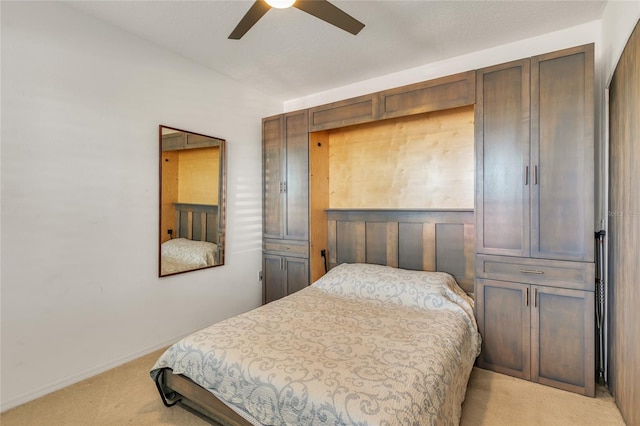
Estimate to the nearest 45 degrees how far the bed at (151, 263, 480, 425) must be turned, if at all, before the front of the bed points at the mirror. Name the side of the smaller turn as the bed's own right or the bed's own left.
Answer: approximately 90° to the bed's own right

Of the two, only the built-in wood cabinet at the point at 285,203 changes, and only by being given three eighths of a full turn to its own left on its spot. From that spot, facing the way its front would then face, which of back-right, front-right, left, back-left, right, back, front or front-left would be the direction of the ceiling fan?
right

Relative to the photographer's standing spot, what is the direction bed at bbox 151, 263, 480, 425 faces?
facing the viewer and to the left of the viewer

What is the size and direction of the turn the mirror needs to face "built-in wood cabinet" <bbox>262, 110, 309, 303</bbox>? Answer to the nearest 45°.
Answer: approximately 45° to its left

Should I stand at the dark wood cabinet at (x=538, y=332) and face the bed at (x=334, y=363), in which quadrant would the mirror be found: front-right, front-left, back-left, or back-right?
front-right

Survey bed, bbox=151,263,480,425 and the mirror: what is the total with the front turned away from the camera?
0

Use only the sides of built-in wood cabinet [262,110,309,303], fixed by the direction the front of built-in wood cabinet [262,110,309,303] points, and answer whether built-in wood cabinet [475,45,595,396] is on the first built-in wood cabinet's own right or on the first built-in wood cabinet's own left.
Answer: on the first built-in wood cabinet's own left

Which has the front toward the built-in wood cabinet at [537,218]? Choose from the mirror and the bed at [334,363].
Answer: the mirror

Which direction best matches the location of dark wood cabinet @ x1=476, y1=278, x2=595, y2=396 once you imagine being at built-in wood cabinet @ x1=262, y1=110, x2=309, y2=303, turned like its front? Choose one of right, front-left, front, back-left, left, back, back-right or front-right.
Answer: left

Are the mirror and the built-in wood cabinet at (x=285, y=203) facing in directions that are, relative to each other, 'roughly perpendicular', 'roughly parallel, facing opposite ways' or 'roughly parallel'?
roughly perpendicular

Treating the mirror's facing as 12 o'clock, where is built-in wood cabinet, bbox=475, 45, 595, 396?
The built-in wood cabinet is roughly at 12 o'clock from the mirror.

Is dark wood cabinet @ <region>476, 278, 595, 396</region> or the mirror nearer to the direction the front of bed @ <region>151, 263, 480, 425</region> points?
the mirror

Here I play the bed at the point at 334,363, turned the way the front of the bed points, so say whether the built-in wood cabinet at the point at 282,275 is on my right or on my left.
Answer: on my right

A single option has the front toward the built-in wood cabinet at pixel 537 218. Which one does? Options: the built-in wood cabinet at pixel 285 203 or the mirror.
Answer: the mirror

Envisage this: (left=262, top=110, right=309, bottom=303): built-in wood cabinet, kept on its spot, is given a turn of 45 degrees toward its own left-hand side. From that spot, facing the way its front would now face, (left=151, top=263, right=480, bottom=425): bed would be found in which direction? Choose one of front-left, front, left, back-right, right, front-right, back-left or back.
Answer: front

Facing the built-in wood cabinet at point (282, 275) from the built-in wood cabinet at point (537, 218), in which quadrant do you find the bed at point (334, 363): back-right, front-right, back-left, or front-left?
front-left

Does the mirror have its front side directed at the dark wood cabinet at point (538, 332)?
yes

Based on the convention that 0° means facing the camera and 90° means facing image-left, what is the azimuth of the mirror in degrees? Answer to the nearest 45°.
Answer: approximately 315°
